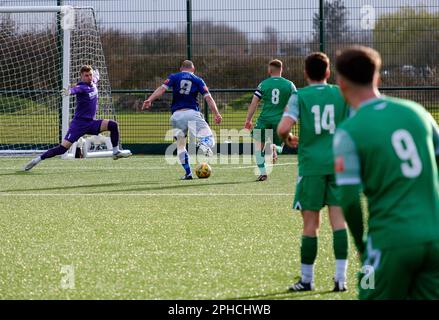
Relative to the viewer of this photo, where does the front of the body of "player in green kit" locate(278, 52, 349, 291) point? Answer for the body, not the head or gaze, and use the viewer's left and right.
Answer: facing away from the viewer

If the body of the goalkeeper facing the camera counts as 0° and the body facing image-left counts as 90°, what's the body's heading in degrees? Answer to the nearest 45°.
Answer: approximately 315°

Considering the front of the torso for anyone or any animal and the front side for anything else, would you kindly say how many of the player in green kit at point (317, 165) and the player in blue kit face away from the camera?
2

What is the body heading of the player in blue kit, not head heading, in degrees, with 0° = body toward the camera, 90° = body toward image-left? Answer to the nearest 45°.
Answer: approximately 180°

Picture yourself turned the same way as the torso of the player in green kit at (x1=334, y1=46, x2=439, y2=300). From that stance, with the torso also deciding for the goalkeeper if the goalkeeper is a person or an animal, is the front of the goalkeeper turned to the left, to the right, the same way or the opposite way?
the opposite way

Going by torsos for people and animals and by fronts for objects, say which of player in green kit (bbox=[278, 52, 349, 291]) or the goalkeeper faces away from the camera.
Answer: the player in green kit

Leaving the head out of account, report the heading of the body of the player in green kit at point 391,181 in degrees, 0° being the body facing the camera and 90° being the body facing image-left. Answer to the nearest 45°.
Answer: approximately 135°

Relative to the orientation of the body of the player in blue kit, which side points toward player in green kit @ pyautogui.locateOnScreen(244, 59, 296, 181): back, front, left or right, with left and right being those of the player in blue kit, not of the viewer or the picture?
right

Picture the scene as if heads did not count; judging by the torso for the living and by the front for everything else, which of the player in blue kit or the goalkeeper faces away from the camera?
the player in blue kit

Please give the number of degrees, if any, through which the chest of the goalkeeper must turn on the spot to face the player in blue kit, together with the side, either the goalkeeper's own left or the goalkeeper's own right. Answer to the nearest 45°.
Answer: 0° — they already face them

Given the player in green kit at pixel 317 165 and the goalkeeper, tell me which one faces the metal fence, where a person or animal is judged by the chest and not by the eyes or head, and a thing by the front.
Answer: the player in green kit

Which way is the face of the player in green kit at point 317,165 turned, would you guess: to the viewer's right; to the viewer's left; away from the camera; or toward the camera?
away from the camera

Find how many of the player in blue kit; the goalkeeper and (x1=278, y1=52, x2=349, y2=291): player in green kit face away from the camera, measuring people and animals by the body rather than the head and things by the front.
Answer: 2

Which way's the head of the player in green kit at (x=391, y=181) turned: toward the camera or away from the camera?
away from the camera
